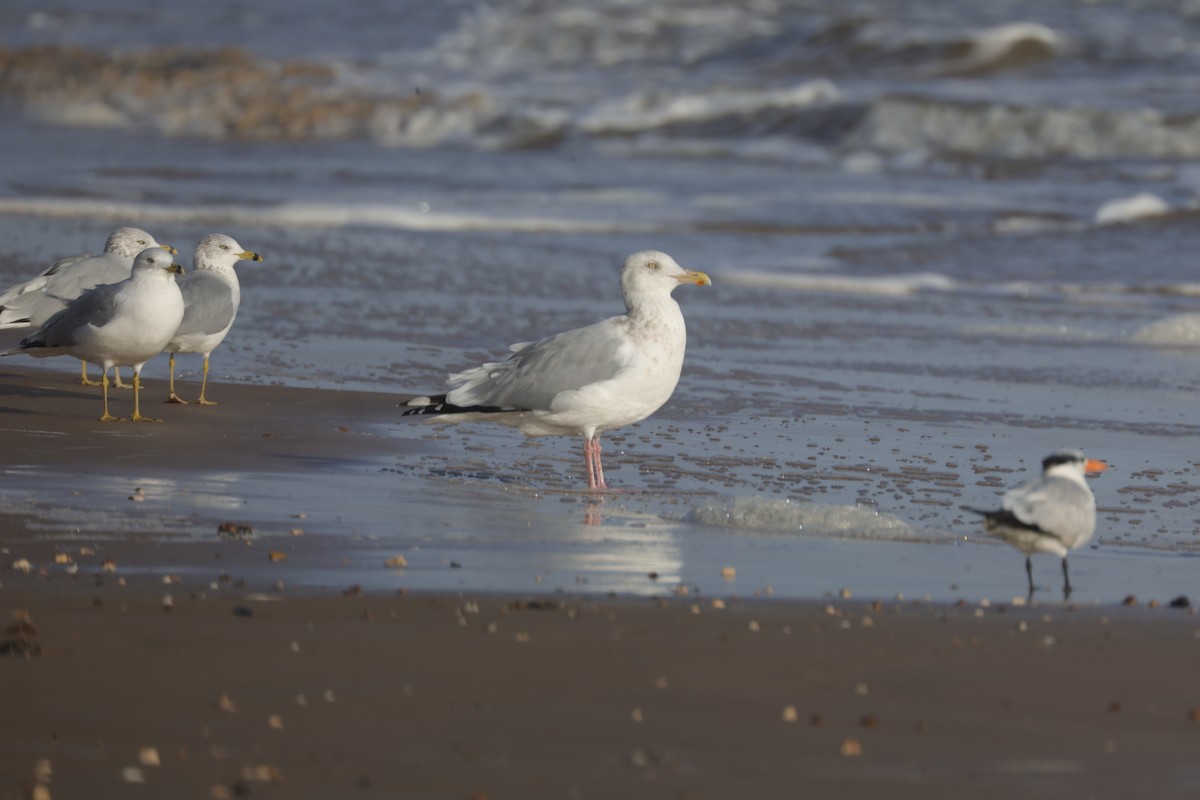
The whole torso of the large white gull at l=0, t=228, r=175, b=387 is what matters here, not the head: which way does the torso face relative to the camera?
to the viewer's right

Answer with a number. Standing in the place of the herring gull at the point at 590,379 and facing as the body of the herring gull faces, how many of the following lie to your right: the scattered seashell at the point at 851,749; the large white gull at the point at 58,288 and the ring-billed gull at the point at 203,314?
1

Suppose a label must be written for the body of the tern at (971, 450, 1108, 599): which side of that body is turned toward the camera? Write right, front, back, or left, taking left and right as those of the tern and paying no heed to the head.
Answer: right

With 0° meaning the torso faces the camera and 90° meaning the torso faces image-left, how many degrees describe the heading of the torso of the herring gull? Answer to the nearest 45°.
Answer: approximately 270°

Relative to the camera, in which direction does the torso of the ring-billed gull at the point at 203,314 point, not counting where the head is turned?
to the viewer's right

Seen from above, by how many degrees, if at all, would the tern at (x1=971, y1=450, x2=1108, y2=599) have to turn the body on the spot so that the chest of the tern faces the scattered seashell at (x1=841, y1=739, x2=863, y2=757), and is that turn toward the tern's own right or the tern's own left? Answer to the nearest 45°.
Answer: approximately 90° to the tern's own right

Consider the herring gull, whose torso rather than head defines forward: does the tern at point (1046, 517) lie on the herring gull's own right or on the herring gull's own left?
on the herring gull's own right

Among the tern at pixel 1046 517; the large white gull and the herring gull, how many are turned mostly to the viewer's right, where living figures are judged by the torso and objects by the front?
3
